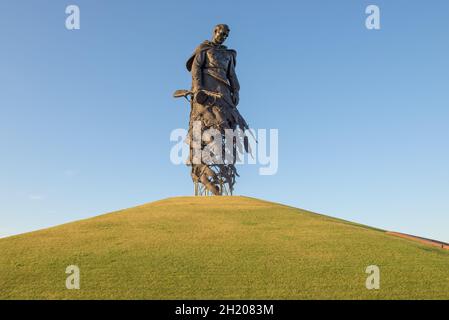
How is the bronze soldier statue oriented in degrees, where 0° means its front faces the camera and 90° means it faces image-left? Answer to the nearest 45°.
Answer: approximately 315°
